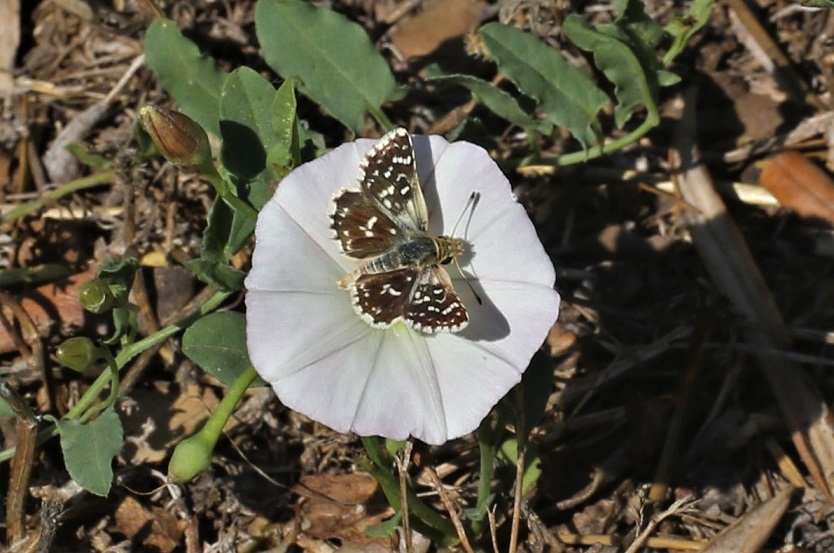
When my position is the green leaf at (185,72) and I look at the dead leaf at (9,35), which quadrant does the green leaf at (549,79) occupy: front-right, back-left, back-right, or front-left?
back-right

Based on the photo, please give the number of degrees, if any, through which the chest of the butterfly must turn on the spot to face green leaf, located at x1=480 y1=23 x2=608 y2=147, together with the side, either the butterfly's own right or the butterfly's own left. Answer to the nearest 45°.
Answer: approximately 90° to the butterfly's own left

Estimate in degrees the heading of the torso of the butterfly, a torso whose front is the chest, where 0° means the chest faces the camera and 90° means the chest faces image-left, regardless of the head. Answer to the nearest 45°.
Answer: approximately 270°

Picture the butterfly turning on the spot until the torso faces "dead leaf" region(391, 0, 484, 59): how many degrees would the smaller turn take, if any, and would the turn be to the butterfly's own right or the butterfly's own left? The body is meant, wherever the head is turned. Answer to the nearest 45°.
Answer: approximately 90° to the butterfly's own left

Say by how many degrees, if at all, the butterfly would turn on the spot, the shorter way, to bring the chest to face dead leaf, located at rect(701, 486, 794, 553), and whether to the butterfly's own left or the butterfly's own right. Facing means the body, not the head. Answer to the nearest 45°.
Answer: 0° — it already faces it
